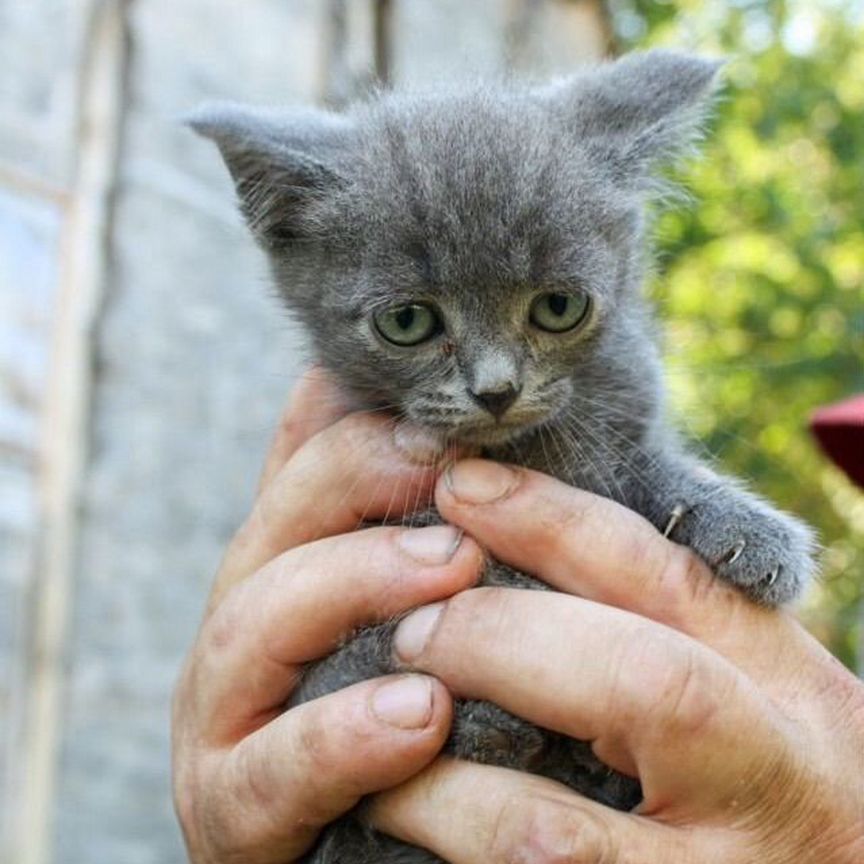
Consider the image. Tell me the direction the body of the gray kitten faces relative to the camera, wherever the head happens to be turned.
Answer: toward the camera

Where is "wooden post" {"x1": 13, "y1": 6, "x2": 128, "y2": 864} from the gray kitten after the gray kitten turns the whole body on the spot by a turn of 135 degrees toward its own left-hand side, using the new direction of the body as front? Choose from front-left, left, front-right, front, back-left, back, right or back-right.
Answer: left

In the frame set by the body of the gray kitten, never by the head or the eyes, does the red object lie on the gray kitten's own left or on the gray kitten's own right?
on the gray kitten's own left
